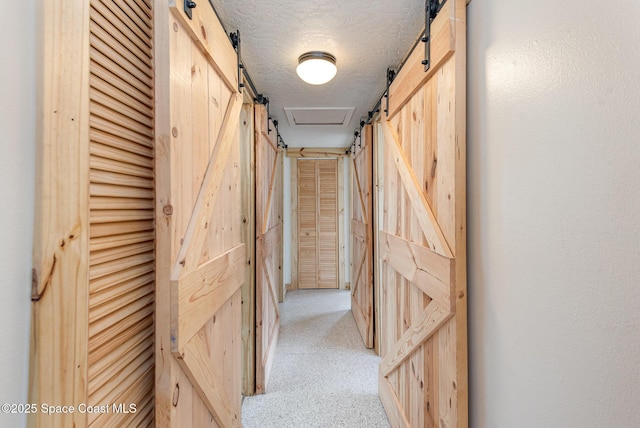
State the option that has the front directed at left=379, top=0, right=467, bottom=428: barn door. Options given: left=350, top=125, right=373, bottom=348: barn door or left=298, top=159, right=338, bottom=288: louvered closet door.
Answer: the louvered closet door

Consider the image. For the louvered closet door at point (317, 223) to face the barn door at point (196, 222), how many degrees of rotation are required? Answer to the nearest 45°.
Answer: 0° — it already faces it

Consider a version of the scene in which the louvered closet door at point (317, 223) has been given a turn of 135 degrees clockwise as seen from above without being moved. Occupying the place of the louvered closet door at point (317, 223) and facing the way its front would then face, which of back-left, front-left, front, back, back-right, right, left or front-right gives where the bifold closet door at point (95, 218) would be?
back-left

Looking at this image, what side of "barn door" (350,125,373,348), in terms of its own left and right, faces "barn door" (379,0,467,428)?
left

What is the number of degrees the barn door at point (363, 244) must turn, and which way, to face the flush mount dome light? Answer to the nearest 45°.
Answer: approximately 90° to its left

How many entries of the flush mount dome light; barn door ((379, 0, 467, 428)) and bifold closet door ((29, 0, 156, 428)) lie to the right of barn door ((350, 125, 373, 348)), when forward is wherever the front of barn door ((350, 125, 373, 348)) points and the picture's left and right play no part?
0

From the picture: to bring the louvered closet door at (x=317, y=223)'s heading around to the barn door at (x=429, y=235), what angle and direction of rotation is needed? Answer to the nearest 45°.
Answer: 0° — it already faces it

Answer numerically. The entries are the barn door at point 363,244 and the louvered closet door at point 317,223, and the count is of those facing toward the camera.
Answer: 1

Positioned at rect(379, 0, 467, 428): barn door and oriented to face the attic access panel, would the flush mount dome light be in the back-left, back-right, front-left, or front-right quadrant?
front-left

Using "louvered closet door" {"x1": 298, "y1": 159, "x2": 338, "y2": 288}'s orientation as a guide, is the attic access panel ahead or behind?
ahead

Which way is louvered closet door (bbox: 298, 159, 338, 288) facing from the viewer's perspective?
toward the camera

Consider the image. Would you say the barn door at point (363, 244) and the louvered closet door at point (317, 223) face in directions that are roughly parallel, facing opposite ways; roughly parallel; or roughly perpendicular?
roughly perpendicular

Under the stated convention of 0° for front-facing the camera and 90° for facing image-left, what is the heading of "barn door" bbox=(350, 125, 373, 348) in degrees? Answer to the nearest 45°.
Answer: approximately 90°

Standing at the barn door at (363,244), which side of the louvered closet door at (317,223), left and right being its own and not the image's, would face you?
front

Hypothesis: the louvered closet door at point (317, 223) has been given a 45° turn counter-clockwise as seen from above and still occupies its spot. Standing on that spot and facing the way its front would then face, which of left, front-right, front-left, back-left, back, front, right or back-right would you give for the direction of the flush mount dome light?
front-right
